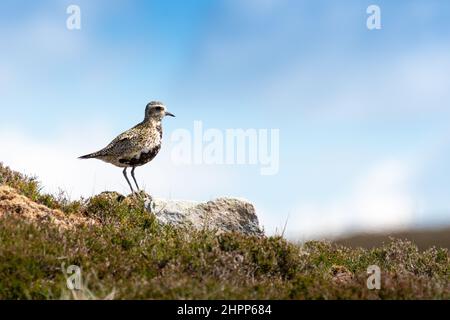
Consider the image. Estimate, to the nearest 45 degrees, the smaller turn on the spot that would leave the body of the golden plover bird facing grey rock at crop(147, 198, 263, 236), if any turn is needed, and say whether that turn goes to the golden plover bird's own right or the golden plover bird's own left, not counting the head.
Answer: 0° — it already faces it

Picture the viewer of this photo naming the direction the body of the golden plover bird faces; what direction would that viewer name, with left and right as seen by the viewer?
facing to the right of the viewer
